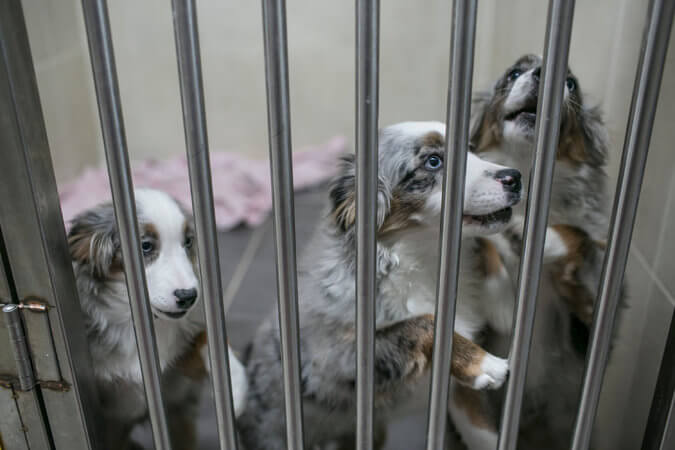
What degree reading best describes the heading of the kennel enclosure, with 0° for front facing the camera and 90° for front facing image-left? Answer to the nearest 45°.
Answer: approximately 0°

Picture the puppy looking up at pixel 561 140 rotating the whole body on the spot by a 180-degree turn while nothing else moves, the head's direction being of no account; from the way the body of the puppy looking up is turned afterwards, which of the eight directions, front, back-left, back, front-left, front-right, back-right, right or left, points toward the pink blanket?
front-left

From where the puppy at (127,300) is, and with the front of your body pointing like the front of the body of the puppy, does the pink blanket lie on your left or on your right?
on your left

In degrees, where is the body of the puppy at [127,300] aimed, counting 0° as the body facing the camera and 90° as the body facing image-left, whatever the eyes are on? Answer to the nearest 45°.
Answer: approximately 315°

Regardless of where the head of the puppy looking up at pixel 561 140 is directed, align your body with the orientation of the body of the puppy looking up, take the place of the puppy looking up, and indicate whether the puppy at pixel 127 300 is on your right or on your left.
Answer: on your right
